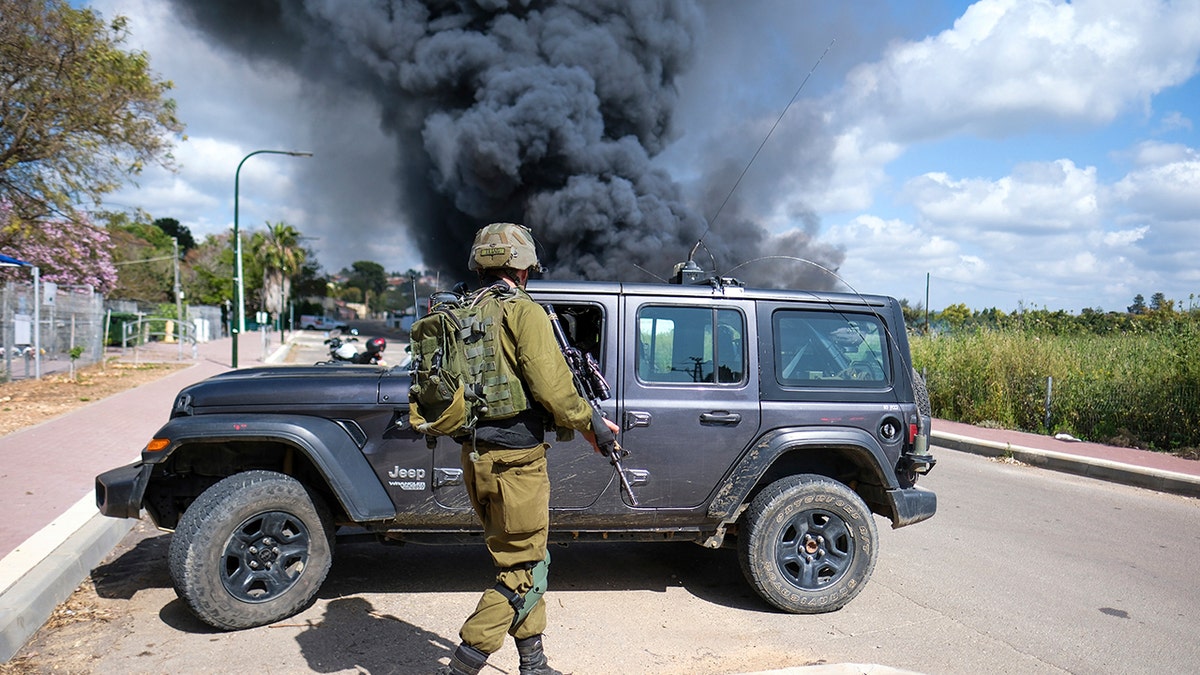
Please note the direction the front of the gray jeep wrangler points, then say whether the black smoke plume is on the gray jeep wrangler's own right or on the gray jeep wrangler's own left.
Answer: on the gray jeep wrangler's own right

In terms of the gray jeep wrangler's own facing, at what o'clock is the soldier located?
The soldier is roughly at 10 o'clock from the gray jeep wrangler.

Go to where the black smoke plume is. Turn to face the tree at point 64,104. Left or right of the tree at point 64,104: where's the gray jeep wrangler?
left

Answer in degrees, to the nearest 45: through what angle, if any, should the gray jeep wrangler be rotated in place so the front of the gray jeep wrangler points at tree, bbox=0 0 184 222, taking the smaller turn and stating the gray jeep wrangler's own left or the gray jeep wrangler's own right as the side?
approximately 45° to the gray jeep wrangler's own right

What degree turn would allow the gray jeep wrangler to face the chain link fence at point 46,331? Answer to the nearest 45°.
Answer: approximately 45° to its right

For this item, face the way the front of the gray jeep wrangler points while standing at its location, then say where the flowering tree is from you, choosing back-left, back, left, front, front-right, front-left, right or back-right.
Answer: front-right

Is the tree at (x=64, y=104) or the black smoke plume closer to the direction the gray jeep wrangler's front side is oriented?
the tree

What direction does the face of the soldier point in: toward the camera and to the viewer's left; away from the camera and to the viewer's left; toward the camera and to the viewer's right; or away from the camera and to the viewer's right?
away from the camera and to the viewer's right

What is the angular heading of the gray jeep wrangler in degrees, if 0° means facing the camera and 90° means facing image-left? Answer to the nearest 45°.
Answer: approximately 90°
